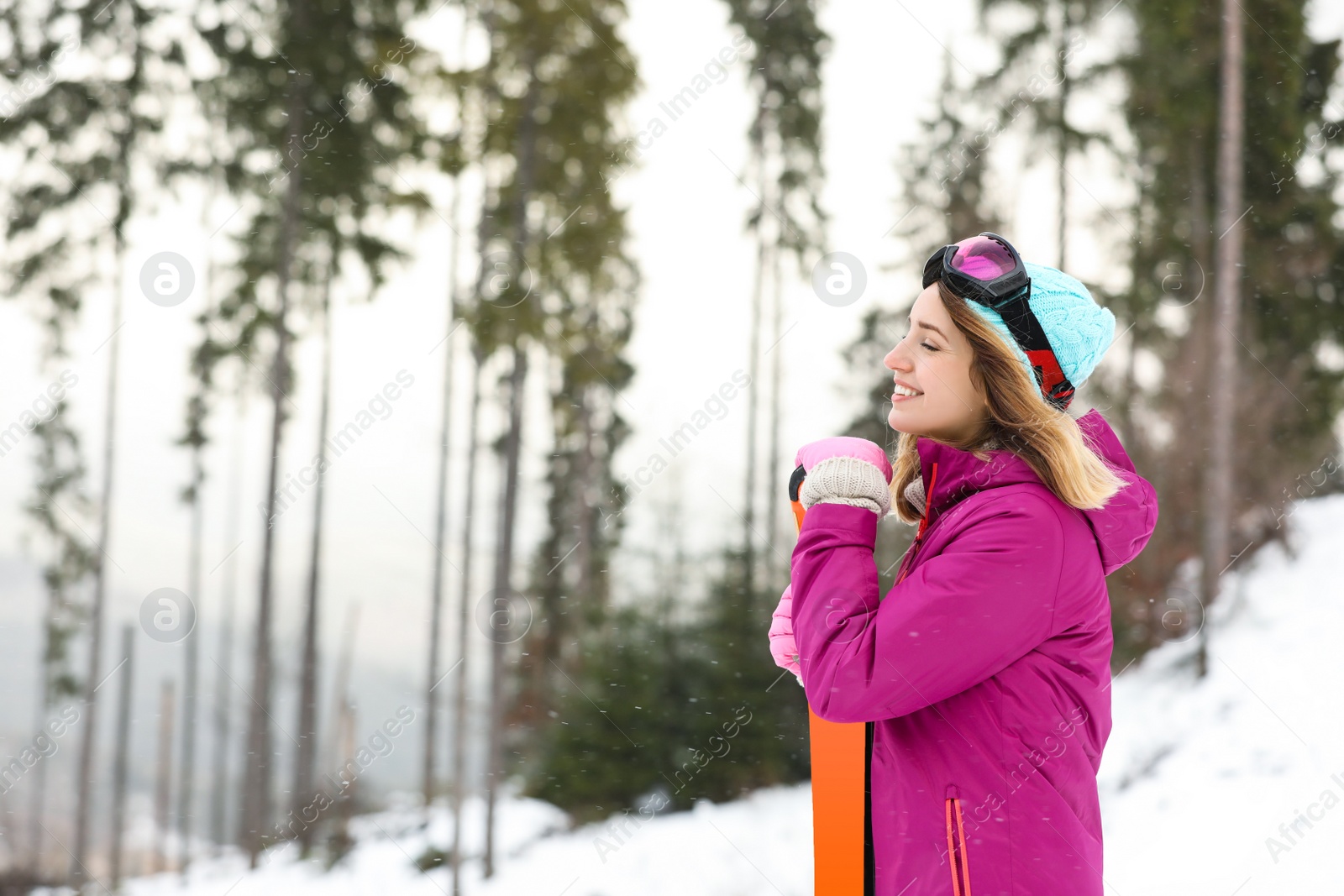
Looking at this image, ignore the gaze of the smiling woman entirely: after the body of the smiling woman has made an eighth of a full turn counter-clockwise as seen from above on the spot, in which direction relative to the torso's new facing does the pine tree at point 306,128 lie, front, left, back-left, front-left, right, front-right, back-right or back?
right

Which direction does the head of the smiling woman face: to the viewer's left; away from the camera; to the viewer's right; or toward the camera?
to the viewer's left

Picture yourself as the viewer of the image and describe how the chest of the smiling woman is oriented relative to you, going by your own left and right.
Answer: facing to the left of the viewer
